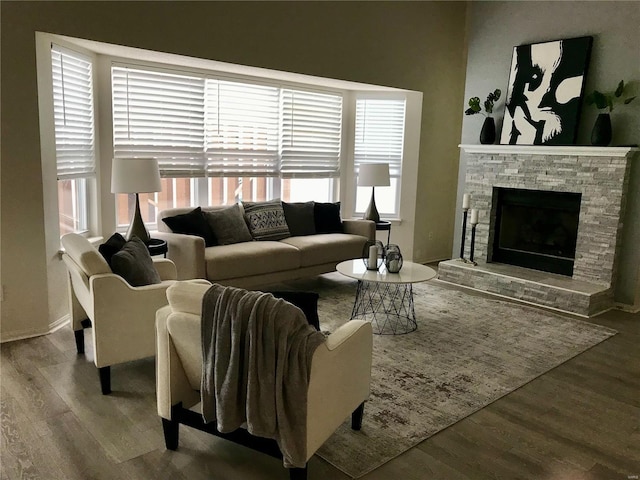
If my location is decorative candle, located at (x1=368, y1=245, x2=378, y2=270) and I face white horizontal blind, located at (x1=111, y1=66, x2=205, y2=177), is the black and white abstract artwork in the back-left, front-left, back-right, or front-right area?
back-right

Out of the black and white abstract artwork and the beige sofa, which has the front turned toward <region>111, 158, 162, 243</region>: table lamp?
the black and white abstract artwork

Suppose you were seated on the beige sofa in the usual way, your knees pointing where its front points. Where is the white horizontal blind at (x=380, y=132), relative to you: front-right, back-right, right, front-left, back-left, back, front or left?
left

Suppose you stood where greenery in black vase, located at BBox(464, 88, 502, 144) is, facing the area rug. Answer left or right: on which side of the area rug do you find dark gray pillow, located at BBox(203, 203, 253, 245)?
right

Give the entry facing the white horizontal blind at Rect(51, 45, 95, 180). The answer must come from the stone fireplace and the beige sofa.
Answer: the stone fireplace

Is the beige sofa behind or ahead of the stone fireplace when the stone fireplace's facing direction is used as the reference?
ahead

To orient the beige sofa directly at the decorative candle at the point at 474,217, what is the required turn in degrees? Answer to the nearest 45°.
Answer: approximately 45° to its left

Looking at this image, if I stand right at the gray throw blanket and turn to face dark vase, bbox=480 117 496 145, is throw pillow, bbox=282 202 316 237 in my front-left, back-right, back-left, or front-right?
front-left

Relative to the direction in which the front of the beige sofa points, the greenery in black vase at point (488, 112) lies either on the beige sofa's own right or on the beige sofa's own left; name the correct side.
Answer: on the beige sofa's own left

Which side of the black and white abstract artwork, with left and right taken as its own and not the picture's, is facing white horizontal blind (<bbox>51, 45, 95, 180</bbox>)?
front

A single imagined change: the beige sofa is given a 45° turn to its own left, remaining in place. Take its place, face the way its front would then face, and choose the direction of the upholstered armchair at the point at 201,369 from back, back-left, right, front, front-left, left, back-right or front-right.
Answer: right

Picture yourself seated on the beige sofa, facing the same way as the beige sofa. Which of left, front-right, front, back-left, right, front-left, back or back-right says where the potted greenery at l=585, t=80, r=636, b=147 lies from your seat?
front-left

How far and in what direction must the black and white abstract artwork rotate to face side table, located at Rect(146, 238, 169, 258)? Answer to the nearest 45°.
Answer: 0° — it already faces it

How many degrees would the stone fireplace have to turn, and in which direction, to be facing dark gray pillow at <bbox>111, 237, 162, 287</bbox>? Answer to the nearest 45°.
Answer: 0° — it already faces it

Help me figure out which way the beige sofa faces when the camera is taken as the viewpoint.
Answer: facing the viewer and to the right of the viewer

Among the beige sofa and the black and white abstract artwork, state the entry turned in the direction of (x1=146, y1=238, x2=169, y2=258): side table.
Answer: the black and white abstract artwork

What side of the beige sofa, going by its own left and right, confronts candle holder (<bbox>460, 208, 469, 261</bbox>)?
left

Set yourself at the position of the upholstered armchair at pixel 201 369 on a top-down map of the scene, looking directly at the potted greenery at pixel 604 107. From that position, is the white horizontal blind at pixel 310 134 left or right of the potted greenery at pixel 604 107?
left

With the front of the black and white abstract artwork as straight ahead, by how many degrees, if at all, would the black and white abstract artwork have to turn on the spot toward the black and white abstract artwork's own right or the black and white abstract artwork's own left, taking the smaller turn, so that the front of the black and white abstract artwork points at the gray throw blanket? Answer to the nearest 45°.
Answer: approximately 45° to the black and white abstract artwork's own left

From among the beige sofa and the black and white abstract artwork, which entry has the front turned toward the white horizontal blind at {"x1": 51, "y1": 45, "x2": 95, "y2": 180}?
the black and white abstract artwork

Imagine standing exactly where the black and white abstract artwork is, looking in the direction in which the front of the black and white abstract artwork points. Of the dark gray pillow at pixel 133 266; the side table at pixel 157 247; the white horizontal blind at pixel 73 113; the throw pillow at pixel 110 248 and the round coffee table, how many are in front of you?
5
